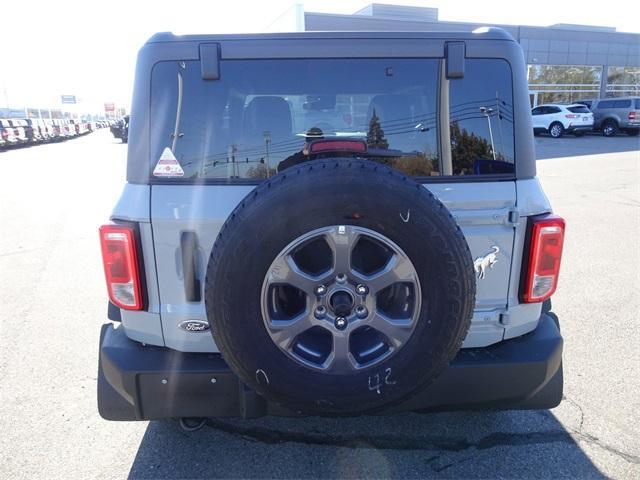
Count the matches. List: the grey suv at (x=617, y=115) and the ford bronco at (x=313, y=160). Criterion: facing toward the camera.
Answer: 0

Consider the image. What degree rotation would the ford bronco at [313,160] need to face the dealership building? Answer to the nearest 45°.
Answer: approximately 45° to its right

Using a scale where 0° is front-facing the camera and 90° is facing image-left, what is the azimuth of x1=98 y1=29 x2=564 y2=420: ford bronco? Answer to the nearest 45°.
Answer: approximately 180°

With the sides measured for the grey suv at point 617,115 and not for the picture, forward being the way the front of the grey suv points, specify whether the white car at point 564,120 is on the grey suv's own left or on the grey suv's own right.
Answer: on the grey suv's own left

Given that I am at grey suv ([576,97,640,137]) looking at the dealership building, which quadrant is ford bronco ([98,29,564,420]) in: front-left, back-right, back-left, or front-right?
back-left

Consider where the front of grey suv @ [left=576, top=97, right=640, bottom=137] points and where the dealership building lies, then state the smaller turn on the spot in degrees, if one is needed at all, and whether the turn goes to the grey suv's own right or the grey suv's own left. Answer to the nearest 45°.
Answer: approximately 45° to the grey suv's own right

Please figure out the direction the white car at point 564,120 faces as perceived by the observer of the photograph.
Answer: facing away from the viewer and to the left of the viewer

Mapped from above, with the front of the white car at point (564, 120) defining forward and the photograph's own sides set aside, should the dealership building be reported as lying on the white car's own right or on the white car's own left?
on the white car's own right

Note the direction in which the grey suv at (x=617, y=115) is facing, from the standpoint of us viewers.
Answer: facing away from the viewer and to the left of the viewer
